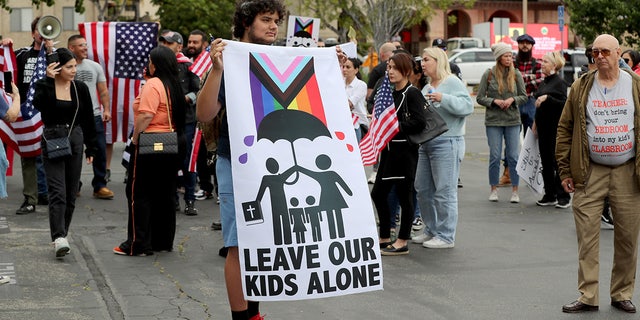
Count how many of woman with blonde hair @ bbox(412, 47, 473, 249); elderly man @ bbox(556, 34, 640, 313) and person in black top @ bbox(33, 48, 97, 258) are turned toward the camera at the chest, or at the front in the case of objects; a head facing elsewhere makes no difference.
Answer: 2

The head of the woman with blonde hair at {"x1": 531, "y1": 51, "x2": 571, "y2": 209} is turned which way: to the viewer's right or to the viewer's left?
to the viewer's left

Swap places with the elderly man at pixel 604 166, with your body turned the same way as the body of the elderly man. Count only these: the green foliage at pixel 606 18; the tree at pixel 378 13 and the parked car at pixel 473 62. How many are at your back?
3

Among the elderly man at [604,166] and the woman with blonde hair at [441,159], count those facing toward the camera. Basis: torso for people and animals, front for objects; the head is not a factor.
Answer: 1

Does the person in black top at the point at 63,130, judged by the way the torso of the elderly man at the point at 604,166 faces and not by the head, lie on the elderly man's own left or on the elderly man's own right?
on the elderly man's own right

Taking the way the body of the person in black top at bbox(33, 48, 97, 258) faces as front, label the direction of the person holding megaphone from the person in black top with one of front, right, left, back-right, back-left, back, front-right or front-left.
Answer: back

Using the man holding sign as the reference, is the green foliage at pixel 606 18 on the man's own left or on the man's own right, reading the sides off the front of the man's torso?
on the man's own left

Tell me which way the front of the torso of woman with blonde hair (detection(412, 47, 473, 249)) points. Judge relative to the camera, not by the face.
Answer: to the viewer's left

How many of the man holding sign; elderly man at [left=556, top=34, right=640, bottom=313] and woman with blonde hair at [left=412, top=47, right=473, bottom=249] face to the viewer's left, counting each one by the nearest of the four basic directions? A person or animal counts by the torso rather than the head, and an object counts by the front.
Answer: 1

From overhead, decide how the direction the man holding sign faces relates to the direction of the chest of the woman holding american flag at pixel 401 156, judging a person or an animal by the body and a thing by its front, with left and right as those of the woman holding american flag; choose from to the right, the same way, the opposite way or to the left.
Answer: to the left

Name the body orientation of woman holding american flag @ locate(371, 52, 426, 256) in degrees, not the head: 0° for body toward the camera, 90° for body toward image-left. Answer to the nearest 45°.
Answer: approximately 45°

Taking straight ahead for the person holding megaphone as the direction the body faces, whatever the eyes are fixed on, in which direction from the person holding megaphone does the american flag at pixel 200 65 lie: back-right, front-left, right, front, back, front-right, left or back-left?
front-left

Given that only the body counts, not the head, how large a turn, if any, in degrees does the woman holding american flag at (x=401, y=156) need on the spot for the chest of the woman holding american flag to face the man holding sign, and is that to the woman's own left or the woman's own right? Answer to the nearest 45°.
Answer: approximately 45° to the woman's own left

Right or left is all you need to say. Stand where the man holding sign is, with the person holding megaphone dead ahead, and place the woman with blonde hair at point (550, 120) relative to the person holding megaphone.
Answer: right

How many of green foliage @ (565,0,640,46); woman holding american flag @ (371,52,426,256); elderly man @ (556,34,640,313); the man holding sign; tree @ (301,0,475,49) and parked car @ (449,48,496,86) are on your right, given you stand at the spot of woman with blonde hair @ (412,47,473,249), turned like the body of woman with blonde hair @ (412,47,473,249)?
3
